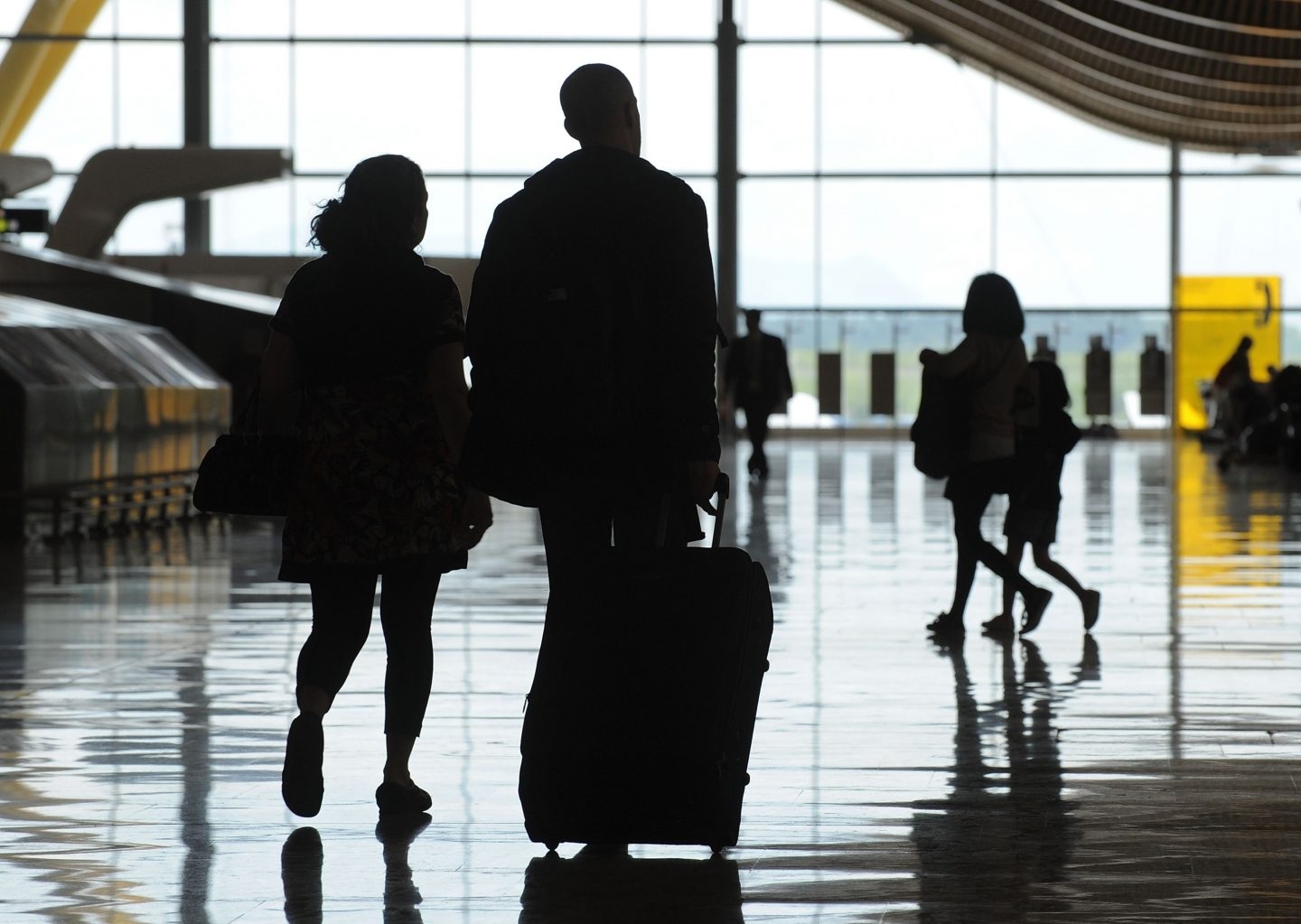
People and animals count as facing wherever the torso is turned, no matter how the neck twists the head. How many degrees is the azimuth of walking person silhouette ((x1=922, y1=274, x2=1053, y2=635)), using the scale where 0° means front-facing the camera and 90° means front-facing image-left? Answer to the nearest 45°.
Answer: approximately 90°

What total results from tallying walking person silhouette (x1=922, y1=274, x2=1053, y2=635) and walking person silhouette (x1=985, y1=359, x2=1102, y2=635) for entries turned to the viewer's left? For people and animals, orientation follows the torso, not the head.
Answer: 2

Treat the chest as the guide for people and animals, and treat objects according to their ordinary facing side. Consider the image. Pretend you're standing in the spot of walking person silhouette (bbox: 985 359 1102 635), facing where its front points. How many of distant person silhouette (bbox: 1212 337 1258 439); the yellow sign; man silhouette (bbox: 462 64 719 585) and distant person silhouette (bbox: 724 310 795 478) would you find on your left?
1

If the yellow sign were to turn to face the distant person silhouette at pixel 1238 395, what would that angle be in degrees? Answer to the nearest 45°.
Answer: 0° — it already faces them

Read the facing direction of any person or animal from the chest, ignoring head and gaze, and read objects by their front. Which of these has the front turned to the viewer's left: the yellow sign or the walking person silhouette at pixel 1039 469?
the walking person silhouette

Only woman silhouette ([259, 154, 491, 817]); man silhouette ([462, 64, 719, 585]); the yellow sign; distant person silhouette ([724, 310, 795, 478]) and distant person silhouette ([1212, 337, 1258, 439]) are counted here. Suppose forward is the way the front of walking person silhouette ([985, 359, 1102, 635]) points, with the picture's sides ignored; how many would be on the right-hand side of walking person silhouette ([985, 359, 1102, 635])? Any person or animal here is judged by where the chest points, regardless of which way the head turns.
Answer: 3

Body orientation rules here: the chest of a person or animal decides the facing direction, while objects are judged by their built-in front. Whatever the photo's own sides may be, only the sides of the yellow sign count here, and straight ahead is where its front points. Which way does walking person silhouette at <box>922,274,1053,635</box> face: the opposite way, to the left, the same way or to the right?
to the right

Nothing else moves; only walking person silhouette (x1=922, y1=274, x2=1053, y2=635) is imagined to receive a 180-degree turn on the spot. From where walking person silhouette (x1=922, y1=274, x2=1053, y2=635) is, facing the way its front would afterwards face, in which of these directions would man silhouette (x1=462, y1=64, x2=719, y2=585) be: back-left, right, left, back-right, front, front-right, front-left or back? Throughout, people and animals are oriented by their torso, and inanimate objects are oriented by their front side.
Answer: right

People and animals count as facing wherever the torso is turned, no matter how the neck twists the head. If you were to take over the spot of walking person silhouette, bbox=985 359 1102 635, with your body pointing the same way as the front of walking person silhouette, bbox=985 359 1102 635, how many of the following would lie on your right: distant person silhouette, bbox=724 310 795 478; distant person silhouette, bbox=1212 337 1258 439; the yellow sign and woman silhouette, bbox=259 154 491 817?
3

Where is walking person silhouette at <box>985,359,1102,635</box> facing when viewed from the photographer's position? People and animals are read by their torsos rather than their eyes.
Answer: facing to the left of the viewer

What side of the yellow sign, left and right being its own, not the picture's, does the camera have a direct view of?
front

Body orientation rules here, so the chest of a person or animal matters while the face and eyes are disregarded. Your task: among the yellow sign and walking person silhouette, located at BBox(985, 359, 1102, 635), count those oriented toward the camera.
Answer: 1

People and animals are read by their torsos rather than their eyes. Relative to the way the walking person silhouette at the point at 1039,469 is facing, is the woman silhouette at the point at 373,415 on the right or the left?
on its left

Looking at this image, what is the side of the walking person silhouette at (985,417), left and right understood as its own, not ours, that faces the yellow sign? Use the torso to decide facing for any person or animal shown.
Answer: right
